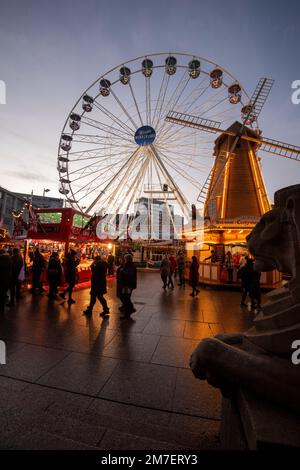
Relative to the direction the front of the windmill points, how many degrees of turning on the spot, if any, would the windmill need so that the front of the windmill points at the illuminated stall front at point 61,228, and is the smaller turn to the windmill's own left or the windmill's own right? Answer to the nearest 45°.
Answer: approximately 45° to the windmill's own right

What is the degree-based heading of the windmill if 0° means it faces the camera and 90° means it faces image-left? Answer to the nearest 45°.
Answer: approximately 0°

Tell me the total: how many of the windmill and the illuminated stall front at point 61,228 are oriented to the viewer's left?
0

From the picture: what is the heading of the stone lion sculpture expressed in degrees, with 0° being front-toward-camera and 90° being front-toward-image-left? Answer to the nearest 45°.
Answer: approximately 90°

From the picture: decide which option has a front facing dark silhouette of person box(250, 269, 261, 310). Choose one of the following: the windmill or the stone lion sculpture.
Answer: the windmill

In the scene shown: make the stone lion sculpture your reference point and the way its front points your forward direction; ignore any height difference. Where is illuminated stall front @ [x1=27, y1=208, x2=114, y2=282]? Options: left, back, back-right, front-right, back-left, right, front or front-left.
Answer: front-right

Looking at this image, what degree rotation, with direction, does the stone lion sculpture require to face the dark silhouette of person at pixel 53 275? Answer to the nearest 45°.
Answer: approximately 45° to its right

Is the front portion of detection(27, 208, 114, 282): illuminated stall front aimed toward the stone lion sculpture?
yes

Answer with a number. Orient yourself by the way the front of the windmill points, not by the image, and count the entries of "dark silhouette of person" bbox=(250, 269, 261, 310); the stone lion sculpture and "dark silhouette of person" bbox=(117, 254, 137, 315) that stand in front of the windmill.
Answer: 3

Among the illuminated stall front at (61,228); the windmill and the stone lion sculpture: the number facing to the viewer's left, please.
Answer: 1

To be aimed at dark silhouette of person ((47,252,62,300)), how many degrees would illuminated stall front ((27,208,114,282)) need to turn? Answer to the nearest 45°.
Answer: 0° — it already faces them
